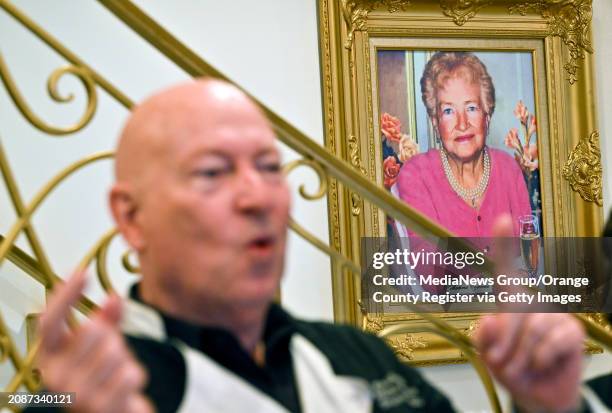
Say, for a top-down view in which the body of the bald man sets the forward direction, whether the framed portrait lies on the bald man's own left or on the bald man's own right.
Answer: on the bald man's own left

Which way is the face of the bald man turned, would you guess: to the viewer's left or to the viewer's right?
to the viewer's right

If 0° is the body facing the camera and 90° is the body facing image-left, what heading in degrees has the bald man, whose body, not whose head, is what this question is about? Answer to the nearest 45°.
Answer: approximately 315°

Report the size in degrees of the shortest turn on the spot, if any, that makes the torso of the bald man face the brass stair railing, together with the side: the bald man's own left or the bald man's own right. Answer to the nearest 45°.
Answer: approximately 180°
